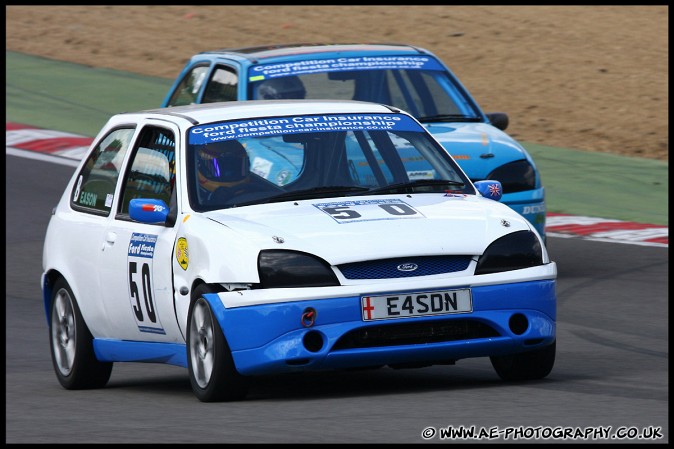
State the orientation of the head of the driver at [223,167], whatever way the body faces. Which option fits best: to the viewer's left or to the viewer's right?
to the viewer's right

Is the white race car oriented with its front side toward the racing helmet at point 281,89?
no

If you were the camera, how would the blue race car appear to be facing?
facing the viewer and to the right of the viewer

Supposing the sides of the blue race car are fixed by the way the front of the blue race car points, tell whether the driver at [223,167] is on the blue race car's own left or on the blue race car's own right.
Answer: on the blue race car's own right

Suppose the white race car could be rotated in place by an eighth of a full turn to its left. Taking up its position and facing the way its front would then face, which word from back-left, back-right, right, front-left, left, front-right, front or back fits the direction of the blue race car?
left
